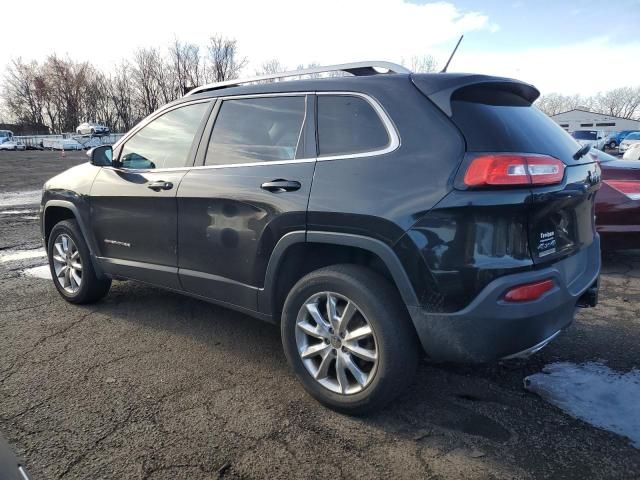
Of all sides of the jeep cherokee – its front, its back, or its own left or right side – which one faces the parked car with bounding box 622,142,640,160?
right

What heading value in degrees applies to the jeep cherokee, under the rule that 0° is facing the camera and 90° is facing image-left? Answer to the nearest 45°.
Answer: approximately 135°

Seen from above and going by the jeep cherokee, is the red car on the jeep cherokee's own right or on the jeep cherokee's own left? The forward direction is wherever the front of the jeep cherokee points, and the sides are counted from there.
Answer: on the jeep cherokee's own right
